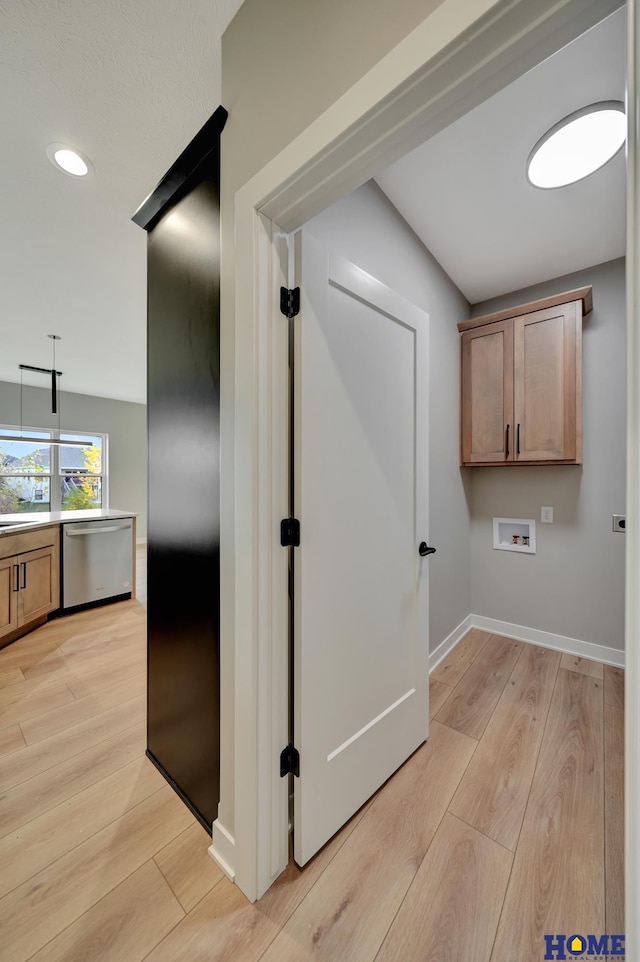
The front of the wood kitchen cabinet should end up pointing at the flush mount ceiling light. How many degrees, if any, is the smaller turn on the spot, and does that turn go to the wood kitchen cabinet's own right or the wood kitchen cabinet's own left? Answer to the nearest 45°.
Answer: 0° — it already faces it

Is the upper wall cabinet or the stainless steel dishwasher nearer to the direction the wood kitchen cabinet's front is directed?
the upper wall cabinet

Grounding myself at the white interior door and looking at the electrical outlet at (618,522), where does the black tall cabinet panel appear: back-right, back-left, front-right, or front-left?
back-left

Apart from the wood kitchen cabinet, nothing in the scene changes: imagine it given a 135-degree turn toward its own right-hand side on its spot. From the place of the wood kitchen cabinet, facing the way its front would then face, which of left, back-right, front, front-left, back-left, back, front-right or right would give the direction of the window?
right

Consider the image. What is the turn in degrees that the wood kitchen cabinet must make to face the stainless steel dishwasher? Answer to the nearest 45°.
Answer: approximately 90° to its left
